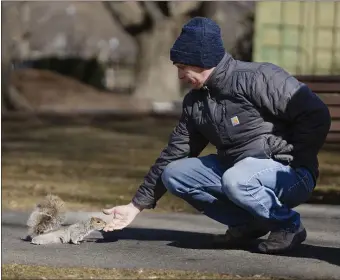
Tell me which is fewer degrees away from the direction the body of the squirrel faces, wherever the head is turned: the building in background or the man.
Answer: the man

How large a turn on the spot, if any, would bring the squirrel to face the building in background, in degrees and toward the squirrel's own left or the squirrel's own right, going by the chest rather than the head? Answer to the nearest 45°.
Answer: approximately 45° to the squirrel's own left

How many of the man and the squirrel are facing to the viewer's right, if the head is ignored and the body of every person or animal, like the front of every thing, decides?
1

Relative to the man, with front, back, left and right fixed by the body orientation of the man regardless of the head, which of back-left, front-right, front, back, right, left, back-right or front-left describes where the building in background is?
back-right

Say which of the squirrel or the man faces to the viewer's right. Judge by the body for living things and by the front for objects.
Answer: the squirrel

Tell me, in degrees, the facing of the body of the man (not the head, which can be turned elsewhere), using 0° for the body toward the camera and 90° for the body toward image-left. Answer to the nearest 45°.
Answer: approximately 45°

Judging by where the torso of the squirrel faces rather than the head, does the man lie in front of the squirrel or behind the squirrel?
in front

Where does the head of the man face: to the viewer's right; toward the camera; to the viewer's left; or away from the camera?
to the viewer's left

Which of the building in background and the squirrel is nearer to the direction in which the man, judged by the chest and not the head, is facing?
the squirrel

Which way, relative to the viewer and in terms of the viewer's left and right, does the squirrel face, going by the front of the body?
facing to the right of the viewer

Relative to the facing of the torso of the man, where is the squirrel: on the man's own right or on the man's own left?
on the man's own right
